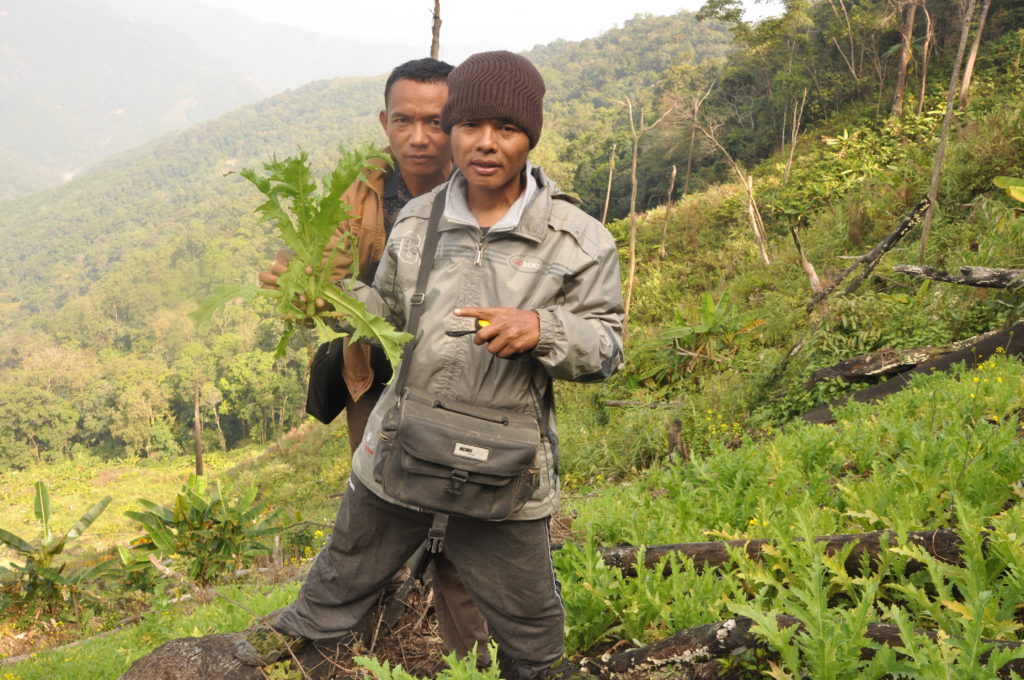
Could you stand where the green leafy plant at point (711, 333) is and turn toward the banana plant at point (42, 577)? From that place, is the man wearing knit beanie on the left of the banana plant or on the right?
left

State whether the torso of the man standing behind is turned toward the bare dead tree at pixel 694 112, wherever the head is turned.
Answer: no

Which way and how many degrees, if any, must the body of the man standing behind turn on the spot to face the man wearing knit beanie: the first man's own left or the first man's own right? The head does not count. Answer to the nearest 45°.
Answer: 0° — they already face them

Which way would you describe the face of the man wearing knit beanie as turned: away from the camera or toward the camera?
toward the camera

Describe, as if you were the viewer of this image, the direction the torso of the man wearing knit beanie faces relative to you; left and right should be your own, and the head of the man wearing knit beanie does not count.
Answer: facing the viewer

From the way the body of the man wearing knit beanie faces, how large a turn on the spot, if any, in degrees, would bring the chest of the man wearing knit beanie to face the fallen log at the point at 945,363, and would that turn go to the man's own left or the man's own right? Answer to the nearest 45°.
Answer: approximately 135° to the man's own left

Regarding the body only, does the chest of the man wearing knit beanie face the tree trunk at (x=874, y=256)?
no

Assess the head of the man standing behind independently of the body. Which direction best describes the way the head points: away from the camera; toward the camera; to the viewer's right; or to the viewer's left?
toward the camera

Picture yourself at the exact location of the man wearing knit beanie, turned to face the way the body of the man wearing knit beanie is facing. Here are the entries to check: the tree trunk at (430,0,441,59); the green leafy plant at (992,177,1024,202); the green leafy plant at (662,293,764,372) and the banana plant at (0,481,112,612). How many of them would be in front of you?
0

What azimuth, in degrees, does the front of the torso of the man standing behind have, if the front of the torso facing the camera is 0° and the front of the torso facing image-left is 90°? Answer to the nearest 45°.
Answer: approximately 0°

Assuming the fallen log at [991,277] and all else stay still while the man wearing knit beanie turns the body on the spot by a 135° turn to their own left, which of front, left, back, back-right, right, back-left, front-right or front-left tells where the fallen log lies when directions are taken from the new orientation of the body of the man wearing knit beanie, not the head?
front

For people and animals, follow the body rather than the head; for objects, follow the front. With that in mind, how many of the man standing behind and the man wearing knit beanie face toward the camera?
2

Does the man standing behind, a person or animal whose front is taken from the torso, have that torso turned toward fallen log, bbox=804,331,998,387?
no

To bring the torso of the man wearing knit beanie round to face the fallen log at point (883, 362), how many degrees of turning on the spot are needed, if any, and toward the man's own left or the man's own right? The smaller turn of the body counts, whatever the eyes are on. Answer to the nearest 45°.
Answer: approximately 135° to the man's own left

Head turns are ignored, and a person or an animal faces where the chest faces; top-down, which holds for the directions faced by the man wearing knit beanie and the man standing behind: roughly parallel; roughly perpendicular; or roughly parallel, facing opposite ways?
roughly parallel
